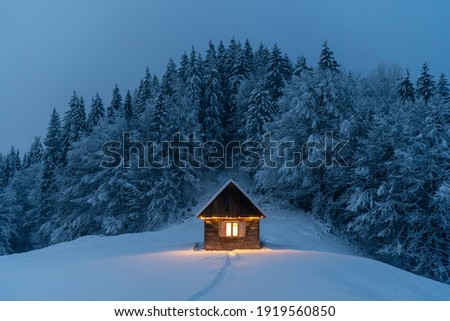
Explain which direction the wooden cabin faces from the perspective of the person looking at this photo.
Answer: facing the viewer

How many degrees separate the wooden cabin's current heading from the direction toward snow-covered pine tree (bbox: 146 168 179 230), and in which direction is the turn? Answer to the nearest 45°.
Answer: approximately 135° to its right

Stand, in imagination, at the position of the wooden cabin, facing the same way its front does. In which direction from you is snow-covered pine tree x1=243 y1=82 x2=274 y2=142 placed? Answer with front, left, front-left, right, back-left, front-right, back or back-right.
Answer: back

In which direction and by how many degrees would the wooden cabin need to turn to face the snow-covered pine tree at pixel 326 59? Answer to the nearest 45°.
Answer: approximately 135° to its left

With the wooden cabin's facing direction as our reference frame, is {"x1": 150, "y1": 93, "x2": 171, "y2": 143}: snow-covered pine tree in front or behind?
behind
